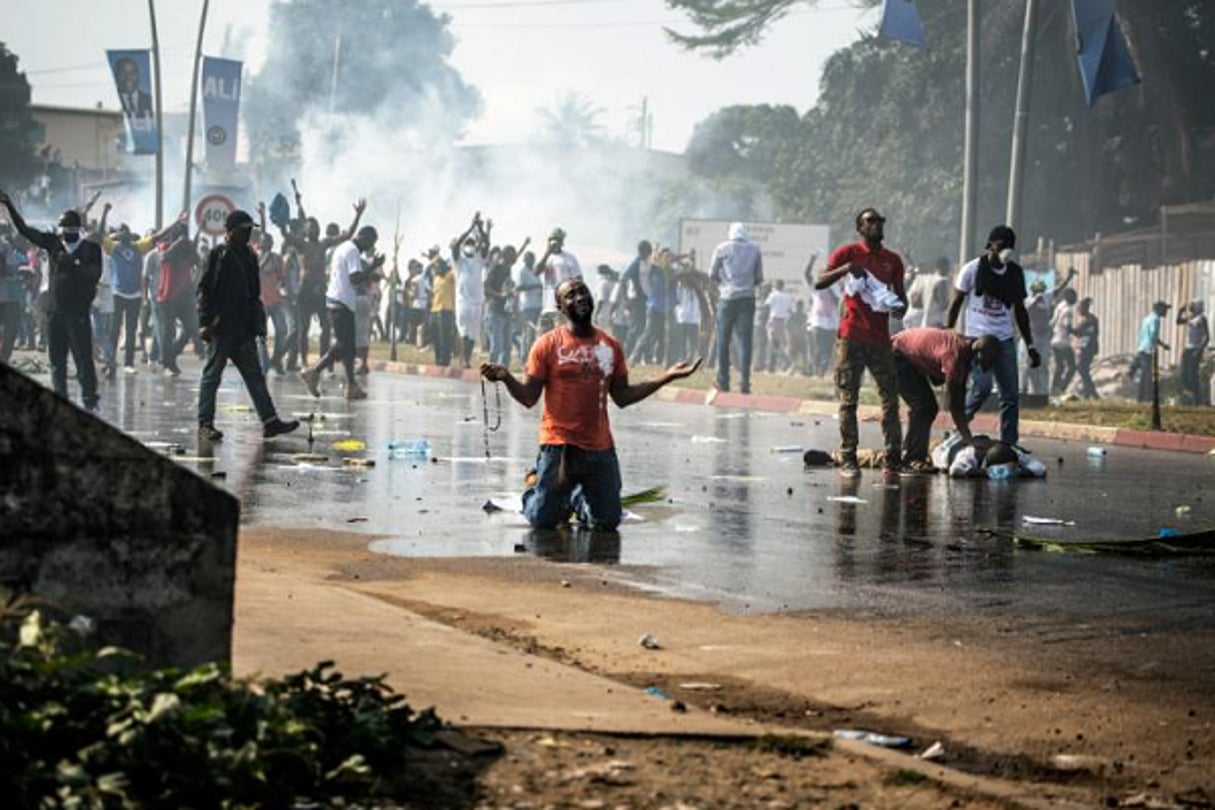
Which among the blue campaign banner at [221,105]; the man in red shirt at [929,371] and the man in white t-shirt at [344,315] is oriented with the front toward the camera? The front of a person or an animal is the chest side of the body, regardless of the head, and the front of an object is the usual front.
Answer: the blue campaign banner

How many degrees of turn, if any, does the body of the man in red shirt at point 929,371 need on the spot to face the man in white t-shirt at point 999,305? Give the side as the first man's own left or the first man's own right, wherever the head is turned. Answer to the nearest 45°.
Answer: approximately 45° to the first man's own left

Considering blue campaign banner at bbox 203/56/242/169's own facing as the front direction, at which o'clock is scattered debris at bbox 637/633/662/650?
The scattered debris is roughly at 12 o'clock from the blue campaign banner.

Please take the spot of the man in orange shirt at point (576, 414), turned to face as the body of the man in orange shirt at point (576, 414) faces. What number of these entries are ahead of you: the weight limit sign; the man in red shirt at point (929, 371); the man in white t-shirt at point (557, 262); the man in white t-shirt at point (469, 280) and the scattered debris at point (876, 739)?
1

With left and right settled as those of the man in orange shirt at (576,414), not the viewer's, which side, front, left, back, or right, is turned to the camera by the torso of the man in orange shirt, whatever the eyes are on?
front

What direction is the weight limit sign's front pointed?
toward the camera

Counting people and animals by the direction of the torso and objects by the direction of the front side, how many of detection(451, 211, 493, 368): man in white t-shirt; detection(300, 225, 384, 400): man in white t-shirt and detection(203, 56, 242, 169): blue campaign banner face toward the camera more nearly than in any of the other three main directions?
2

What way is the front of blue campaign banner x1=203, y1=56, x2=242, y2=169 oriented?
toward the camera

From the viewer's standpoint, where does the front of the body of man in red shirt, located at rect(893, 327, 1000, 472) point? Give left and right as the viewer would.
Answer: facing to the right of the viewer

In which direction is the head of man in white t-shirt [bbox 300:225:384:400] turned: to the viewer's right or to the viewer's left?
to the viewer's right

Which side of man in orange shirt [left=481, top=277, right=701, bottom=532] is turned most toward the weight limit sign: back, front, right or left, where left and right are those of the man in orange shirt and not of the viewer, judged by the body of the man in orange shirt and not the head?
back

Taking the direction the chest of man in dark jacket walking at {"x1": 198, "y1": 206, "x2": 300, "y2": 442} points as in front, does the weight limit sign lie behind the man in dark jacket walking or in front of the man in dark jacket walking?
behind

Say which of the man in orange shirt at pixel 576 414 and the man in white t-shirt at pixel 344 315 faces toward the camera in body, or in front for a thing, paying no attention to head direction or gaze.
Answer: the man in orange shirt
